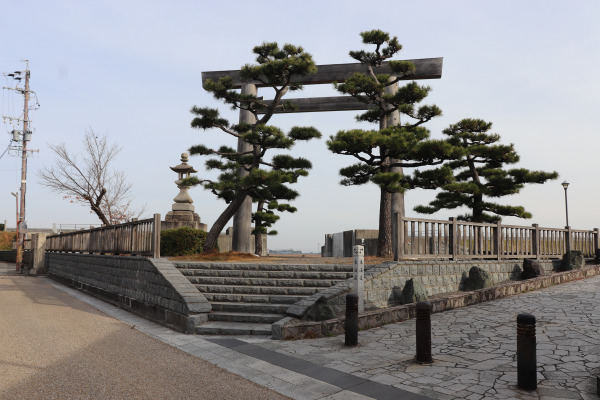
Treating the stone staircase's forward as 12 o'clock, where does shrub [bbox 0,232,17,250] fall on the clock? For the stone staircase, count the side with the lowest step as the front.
The shrub is roughly at 5 o'clock from the stone staircase.

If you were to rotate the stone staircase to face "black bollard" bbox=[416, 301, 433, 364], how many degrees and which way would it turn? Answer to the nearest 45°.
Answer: approximately 45° to its left

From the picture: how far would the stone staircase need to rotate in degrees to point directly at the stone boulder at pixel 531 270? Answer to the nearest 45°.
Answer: approximately 135° to its left

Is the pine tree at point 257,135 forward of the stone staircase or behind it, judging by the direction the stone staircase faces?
behind

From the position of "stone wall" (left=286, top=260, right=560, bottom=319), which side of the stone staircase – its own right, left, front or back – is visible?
left

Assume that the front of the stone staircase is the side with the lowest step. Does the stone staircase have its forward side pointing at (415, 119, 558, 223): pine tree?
no

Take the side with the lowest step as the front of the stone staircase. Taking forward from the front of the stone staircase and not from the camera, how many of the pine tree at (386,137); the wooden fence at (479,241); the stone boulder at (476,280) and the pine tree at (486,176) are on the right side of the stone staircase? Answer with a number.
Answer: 0

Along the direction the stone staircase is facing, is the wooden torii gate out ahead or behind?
behind

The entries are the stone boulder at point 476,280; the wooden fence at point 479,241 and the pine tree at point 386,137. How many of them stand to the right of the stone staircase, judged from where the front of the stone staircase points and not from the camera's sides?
0

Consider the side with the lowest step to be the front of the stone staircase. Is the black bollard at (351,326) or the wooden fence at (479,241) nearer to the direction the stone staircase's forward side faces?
the black bollard

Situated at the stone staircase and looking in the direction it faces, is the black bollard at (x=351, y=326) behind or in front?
in front

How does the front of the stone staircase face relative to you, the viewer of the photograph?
facing the viewer

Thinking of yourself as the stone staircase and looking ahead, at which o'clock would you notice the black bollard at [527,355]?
The black bollard is roughly at 11 o'clock from the stone staircase.

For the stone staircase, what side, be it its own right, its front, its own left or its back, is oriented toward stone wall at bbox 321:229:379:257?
back
